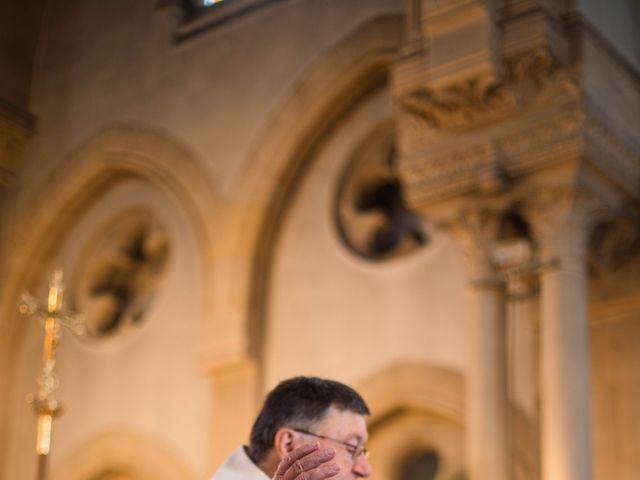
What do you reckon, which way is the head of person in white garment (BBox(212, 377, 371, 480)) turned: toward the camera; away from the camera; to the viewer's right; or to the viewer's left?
to the viewer's right

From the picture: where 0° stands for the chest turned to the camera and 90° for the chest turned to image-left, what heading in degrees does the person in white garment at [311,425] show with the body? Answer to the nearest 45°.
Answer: approximately 270°

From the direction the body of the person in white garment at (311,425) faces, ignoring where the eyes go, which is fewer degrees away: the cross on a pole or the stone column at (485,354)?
the stone column

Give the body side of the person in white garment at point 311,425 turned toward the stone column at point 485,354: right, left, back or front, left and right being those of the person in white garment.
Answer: left
